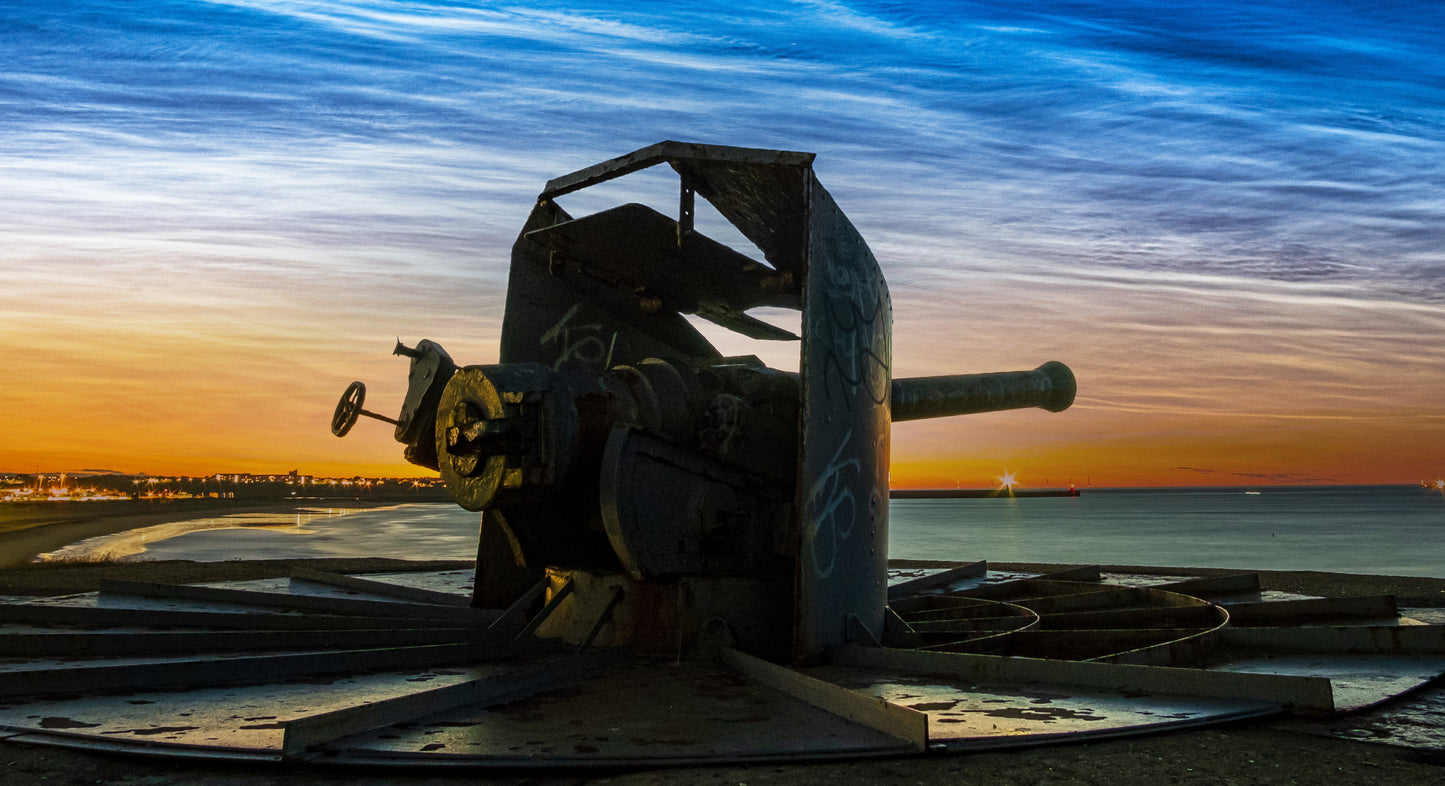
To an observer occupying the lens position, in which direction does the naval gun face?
facing away from the viewer and to the right of the viewer
